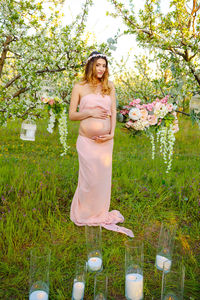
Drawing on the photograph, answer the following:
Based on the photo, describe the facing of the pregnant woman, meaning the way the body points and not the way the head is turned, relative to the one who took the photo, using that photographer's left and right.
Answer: facing the viewer and to the right of the viewer

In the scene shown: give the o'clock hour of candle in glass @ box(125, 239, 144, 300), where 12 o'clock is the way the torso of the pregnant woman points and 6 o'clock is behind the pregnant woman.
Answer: The candle in glass is roughly at 1 o'clock from the pregnant woman.

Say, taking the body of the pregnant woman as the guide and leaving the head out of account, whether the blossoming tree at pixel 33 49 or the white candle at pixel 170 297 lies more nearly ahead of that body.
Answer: the white candle

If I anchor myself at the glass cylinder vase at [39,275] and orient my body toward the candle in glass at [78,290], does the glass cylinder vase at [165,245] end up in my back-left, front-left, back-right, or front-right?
front-left

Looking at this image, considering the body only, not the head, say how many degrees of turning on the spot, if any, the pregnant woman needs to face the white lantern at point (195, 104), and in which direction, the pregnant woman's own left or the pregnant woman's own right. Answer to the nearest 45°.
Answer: approximately 45° to the pregnant woman's own left

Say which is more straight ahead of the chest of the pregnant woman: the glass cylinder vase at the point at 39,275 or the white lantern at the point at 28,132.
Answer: the glass cylinder vase

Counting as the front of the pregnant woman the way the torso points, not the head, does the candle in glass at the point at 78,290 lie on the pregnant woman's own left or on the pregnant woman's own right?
on the pregnant woman's own right

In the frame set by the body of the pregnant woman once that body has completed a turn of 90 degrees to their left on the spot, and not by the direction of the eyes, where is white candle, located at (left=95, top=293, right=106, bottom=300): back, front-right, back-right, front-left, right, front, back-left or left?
back-right

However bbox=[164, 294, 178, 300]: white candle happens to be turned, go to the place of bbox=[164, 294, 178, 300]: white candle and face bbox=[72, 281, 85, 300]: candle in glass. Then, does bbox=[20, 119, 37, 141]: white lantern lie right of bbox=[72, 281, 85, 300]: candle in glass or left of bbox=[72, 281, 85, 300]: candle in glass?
right

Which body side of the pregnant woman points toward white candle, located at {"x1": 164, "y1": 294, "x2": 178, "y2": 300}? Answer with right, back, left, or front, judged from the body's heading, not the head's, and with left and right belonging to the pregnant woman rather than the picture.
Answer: front

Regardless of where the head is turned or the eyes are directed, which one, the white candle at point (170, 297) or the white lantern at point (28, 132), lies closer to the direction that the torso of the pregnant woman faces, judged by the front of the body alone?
the white candle
